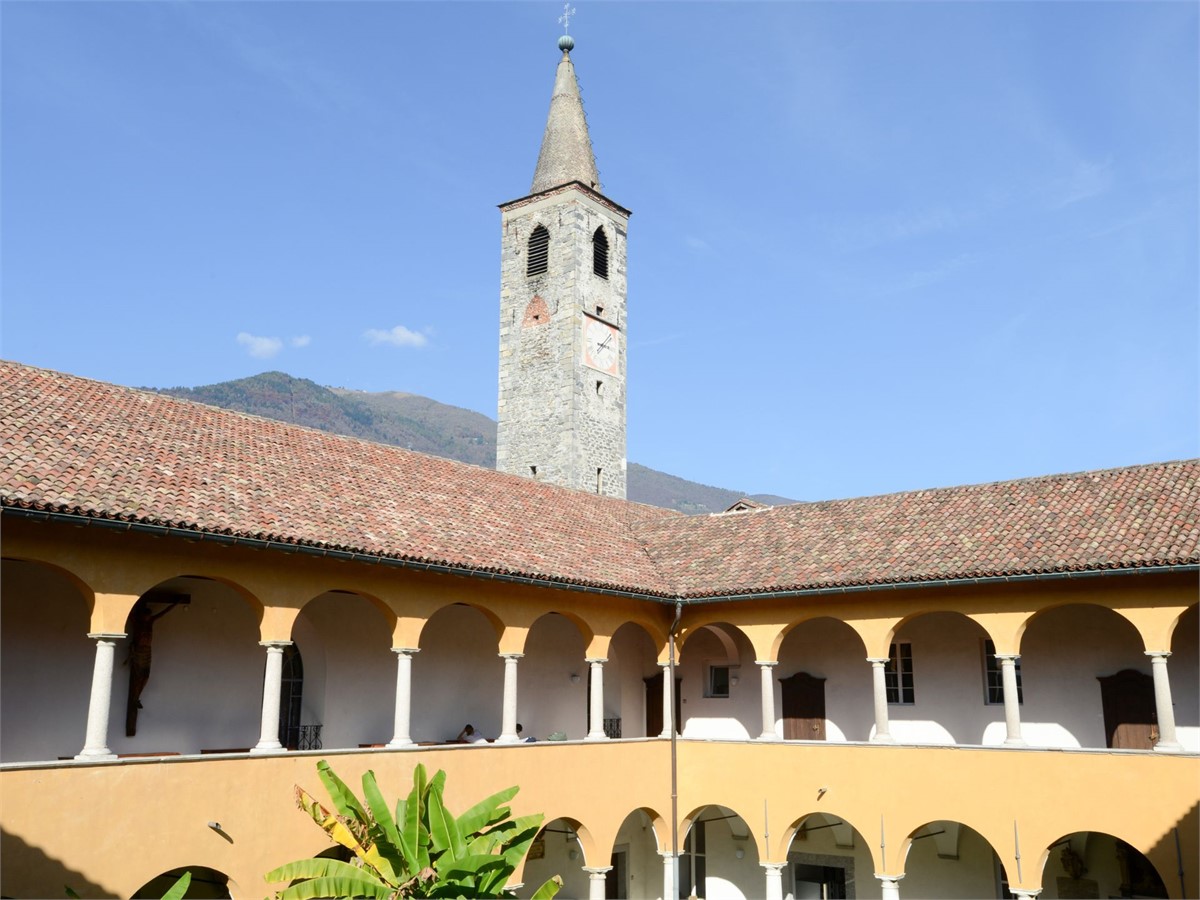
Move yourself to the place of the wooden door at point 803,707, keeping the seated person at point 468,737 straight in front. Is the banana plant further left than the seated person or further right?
left

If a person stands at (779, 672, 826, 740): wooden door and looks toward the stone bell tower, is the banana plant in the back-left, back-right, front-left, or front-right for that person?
back-left

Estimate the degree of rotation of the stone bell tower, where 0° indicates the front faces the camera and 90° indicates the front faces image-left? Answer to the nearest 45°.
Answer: approximately 315°

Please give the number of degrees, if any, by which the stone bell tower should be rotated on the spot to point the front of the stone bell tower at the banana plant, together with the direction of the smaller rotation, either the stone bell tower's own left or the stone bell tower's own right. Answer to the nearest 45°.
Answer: approximately 45° to the stone bell tower's own right
